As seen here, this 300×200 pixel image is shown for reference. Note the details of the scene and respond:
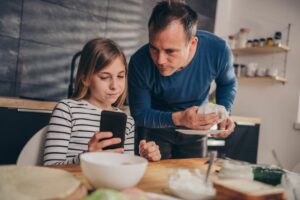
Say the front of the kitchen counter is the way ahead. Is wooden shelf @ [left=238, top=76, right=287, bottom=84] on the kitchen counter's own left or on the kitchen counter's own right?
on the kitchen counter's own left

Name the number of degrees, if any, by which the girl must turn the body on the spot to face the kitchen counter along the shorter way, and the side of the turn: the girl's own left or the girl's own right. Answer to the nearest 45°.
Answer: approximately 180°

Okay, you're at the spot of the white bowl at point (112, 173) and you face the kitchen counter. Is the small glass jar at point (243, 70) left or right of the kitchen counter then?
right

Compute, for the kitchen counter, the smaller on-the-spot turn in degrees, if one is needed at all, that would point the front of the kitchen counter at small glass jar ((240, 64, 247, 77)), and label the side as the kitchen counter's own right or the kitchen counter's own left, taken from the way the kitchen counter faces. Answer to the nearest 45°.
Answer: approximately 135° to the kitchen counter's own left

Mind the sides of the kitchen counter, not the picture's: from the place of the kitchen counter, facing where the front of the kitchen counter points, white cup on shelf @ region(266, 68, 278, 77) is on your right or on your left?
on your left

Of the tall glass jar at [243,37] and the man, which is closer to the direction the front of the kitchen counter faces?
the man

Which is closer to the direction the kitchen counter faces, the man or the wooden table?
the wooden table

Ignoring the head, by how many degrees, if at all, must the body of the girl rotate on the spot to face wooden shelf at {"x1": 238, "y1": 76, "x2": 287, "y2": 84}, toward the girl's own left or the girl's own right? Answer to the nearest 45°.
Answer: approximately 90° to the girl's own left

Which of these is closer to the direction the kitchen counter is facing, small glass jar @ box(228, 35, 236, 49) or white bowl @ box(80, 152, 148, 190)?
the white bowl

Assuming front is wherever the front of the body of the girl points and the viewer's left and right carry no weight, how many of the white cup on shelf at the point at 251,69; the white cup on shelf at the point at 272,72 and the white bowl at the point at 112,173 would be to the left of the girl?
2

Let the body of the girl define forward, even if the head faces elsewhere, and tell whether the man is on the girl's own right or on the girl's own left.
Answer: on the girl's own left

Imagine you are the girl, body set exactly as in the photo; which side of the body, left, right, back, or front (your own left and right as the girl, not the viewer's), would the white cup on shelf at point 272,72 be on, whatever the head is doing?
left

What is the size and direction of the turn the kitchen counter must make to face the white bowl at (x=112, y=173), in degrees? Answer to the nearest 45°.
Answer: approximately 45° to its left

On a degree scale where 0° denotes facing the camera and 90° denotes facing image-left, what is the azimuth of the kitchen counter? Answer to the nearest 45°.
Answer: approximately 0°

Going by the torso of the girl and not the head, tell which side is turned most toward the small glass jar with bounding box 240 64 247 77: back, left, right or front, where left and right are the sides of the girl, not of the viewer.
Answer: left
